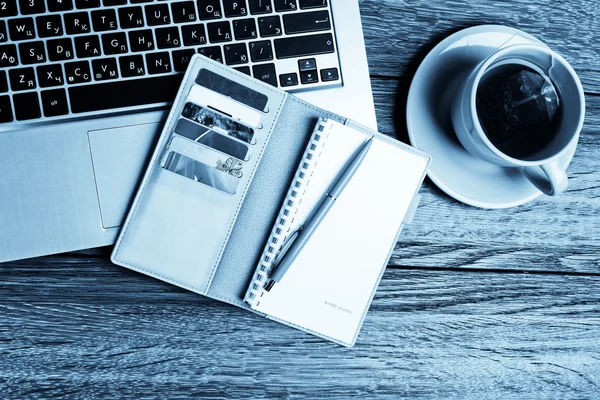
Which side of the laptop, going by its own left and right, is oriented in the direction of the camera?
front
